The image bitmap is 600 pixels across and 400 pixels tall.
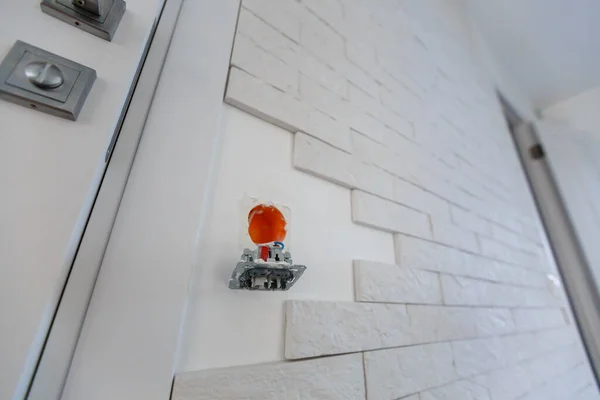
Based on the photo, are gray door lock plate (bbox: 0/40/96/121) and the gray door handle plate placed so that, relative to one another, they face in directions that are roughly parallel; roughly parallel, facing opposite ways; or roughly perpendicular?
roughly parallel

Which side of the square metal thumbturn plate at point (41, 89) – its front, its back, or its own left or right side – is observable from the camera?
front

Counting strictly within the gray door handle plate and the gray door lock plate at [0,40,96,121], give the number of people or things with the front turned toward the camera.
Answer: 2

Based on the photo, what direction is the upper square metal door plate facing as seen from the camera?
toward the camera
